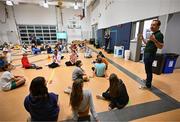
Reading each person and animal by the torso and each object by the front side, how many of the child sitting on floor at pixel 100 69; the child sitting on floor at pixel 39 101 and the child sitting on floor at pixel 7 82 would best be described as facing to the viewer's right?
1

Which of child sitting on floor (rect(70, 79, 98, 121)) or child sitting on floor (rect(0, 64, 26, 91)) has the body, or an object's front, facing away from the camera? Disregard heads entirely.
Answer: child sitting on floor (rect(70, 79, 98, 121))

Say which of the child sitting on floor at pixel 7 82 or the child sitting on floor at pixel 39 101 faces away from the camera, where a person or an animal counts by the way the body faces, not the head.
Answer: the child sitting on floor at pixel 39 101

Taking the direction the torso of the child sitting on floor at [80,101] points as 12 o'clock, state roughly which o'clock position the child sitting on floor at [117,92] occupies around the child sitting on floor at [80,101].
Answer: the child sitting on floor at [117,92] is roughly at 2 o'clock from the child sitting on floor at [80,101].

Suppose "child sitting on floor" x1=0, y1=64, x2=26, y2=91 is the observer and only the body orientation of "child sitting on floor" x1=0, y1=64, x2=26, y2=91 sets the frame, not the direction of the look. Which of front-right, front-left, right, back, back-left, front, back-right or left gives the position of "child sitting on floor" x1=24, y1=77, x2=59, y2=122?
right

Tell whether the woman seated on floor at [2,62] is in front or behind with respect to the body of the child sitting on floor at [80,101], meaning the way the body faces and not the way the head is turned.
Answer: in front

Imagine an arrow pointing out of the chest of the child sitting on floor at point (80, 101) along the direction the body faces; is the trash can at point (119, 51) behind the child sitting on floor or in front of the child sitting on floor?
in front

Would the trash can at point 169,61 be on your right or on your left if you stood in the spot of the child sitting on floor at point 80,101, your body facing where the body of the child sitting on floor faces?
on your right

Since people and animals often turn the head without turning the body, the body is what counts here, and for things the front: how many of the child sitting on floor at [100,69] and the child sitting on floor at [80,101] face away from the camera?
2

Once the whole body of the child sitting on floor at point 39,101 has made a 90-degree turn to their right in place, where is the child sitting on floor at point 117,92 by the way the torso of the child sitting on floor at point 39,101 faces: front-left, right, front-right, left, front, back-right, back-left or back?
front

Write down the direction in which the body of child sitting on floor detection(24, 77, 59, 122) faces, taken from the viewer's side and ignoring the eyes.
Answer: away from the camera

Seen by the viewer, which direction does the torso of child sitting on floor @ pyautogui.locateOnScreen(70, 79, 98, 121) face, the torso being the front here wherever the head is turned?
away from the camera

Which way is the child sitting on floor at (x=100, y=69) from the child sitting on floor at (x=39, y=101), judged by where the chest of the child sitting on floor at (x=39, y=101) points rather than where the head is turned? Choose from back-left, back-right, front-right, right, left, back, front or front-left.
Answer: front-right

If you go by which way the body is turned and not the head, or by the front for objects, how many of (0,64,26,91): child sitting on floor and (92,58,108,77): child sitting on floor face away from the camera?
1

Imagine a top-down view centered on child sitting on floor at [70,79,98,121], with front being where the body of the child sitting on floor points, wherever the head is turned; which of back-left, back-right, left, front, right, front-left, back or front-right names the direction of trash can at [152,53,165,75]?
front-right
